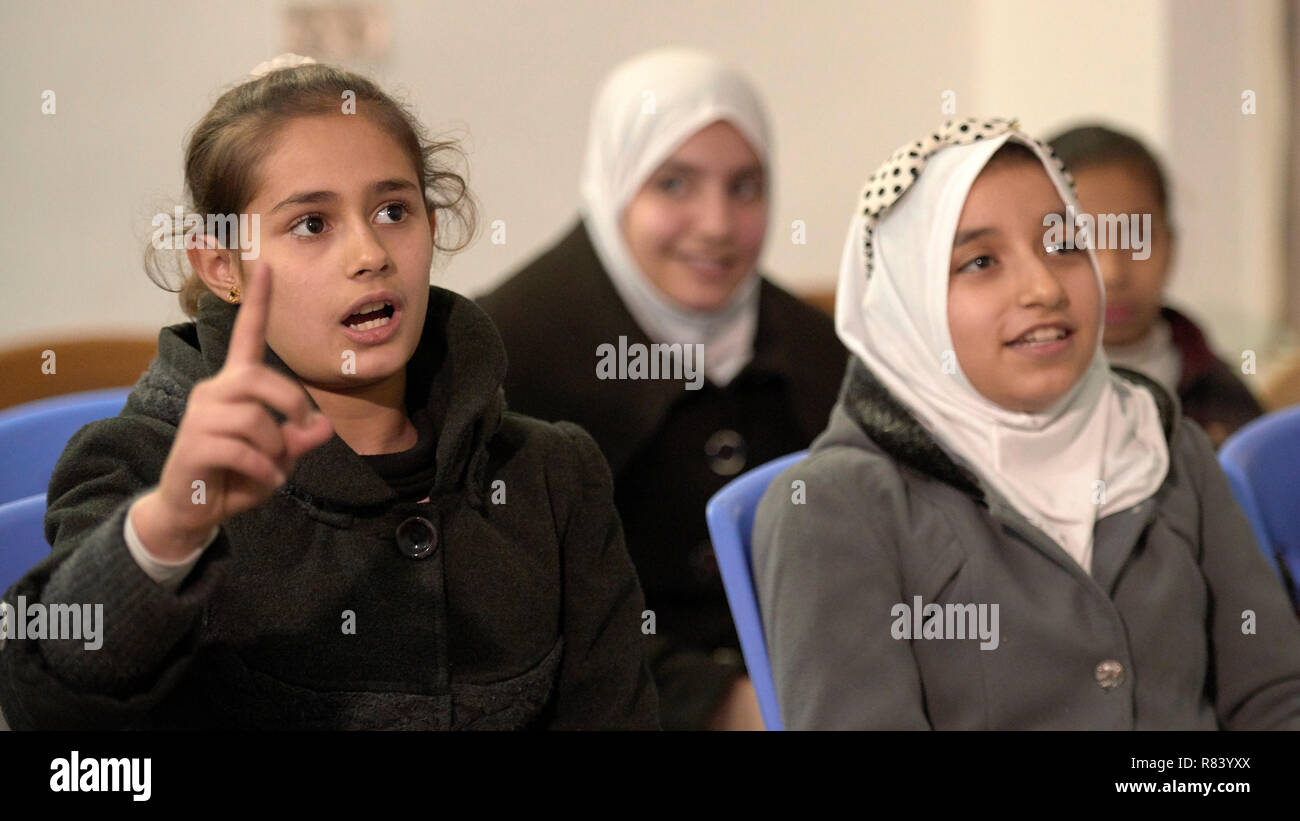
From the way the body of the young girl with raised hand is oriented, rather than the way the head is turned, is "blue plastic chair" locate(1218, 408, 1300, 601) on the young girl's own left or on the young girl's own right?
on the young girl's own left

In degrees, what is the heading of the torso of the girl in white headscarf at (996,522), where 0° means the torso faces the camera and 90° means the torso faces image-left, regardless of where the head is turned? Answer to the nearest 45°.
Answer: approximately 315°

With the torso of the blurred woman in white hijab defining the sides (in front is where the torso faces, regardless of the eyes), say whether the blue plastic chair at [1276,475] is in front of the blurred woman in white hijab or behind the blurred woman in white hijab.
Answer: in front

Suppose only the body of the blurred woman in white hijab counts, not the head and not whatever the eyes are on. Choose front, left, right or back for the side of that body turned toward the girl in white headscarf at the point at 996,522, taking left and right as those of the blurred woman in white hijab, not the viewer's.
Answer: front

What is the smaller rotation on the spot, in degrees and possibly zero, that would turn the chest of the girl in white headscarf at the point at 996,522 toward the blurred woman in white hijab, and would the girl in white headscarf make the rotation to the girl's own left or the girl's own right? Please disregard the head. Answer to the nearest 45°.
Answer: approximately 180°

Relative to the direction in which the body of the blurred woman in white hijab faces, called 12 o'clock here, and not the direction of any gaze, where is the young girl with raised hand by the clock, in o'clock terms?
The young girl with raised hand is roughly at 2 o'clock from the blurred woman in white hijab.

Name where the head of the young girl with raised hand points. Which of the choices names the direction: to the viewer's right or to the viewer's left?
to the viewer's right

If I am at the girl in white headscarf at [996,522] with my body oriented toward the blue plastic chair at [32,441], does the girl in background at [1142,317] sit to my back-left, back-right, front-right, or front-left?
back-right

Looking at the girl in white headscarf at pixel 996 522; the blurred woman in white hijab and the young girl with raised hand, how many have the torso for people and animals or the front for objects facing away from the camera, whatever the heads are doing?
0

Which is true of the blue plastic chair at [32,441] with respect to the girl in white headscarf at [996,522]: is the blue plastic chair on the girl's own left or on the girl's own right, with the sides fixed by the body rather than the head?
on the girl's own right

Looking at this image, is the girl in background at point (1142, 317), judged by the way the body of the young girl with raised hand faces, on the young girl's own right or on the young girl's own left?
on the young girl's own left

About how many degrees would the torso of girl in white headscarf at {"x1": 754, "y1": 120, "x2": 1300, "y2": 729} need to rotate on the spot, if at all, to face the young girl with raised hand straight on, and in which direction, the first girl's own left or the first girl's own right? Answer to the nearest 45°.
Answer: approximately 90° to the first girl's own right

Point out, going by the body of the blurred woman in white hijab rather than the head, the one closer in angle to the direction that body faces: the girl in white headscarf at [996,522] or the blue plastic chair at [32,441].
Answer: the girl in white headscarf
